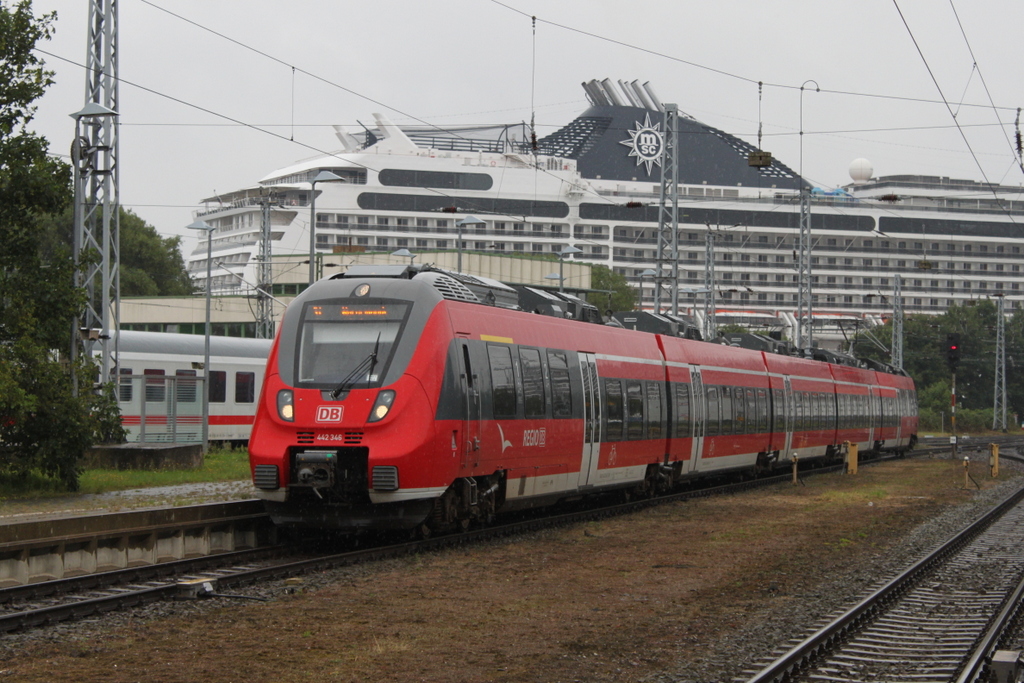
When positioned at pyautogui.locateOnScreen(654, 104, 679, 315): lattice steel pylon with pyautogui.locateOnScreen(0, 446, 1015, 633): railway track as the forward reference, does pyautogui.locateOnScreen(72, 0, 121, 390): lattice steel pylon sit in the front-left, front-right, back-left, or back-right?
front-right

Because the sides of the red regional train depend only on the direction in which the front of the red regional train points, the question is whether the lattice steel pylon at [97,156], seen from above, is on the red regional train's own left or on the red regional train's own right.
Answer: on the red regional train's own right

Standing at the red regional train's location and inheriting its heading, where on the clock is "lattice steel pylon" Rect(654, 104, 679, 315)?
The lattice steel pylon is roughly at 5 o'clock from the red regional train.

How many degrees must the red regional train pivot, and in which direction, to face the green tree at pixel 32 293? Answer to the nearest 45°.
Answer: approximately 90° to its right

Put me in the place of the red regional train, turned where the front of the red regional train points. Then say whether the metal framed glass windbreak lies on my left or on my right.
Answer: on my right

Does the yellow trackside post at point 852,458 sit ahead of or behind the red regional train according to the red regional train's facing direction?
behind

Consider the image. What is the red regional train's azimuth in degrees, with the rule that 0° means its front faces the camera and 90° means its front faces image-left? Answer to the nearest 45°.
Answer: approximately 45°

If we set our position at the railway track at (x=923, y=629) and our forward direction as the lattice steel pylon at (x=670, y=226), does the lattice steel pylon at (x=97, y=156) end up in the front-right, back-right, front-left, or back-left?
front-left
